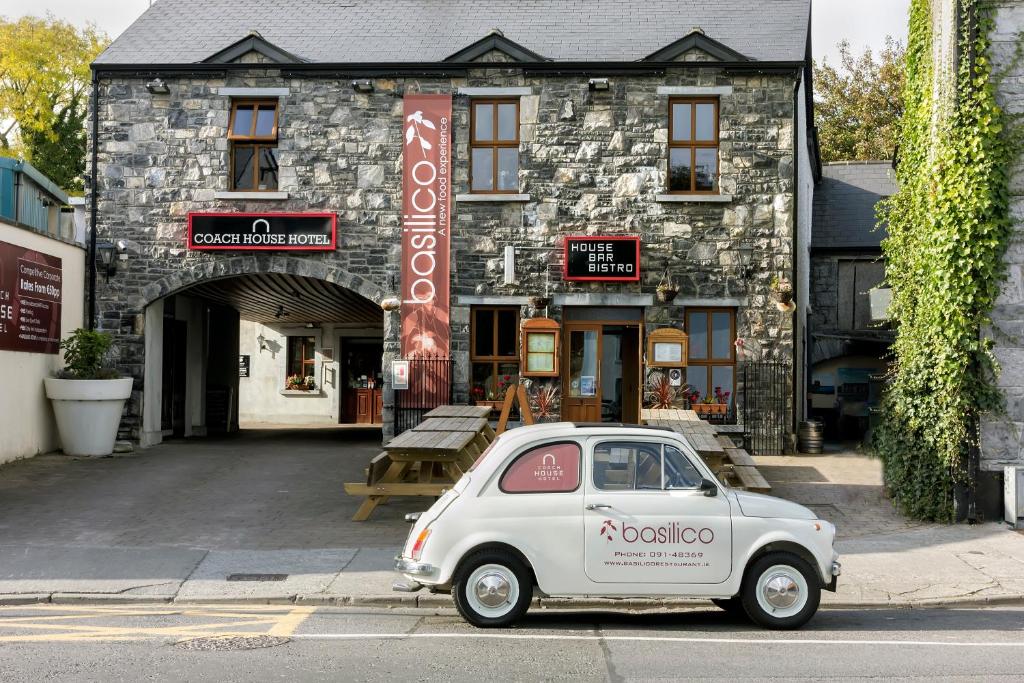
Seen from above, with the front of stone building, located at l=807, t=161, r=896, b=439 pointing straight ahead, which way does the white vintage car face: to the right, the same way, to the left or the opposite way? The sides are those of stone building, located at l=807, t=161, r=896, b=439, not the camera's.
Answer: to the left

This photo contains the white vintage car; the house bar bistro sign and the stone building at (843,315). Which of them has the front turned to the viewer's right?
the white vintage car

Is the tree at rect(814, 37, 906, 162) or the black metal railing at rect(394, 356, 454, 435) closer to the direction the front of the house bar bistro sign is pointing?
the black metal railing

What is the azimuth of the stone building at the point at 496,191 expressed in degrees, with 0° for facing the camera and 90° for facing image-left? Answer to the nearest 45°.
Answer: approximately 0°

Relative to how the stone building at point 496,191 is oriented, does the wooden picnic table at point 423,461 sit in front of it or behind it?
in front

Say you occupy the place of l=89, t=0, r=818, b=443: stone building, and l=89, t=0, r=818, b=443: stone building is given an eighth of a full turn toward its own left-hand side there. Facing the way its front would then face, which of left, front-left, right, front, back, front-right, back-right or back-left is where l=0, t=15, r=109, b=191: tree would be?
back

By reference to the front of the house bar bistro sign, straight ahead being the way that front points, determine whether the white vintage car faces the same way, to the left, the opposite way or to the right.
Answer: to the left

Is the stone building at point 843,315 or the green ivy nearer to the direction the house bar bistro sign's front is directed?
the green ivy

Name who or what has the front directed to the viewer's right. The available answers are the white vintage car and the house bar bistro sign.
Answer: the white vintage car

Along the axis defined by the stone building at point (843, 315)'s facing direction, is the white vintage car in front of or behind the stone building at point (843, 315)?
in front

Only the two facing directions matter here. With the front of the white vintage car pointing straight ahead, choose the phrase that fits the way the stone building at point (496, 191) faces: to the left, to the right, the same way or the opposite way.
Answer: to the right

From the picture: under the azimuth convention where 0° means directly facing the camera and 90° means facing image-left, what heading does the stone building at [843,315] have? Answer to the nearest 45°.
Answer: approximately 0°

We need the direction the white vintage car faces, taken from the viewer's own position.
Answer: facing to the right of the viewer
